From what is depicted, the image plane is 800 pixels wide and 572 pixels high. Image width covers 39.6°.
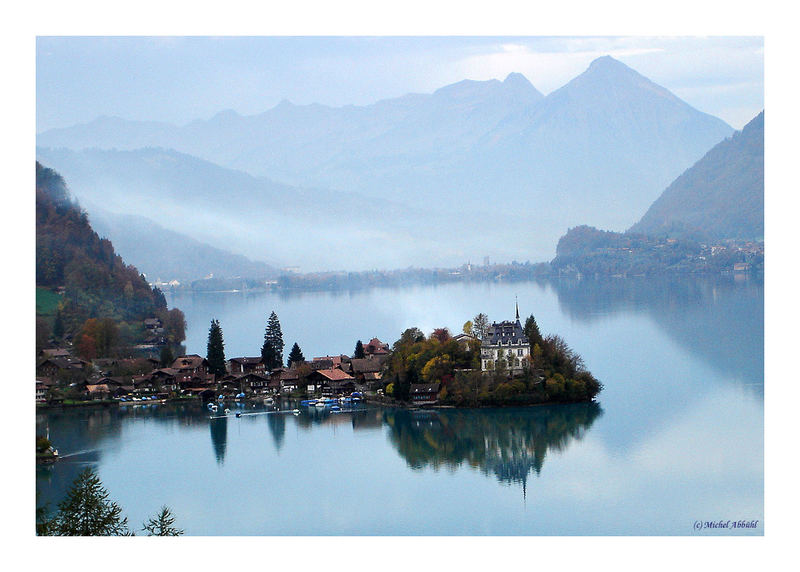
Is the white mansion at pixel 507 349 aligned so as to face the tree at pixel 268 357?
no

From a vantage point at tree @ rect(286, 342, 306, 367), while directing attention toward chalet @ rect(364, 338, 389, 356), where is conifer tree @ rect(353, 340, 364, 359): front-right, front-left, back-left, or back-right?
front-right

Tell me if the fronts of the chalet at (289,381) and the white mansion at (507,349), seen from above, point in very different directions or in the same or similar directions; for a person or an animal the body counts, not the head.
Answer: same or similar directions

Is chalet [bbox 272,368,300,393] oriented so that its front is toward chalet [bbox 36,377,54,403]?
no

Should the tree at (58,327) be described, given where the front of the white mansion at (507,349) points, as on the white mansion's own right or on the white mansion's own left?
on the white mansion's own right

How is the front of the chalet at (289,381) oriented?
toward the camera

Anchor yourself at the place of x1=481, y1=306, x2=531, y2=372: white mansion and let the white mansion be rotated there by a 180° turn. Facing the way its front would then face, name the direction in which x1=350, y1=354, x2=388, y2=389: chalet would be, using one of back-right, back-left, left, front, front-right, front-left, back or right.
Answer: front-left

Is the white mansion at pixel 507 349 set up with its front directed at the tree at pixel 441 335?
no

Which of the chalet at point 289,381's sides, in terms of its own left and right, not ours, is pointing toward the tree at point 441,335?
left

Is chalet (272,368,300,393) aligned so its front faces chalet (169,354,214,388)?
no

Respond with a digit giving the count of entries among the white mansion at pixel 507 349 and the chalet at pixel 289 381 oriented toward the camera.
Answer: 2

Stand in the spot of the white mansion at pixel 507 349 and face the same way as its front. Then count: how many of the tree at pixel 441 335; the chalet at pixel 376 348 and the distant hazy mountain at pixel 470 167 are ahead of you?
0

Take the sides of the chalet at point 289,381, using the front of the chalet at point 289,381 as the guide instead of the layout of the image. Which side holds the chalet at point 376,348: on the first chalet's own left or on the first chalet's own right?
on the first chalet's own left

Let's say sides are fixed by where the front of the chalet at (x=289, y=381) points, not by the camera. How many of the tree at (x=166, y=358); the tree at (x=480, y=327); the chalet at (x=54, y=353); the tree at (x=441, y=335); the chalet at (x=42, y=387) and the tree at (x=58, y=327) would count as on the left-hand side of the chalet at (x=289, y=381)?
2

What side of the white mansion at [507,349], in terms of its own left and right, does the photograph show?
front

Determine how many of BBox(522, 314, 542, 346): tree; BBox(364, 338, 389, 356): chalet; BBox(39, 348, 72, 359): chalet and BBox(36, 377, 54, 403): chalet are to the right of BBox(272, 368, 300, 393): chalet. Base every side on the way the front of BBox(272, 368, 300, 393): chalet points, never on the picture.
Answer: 2
